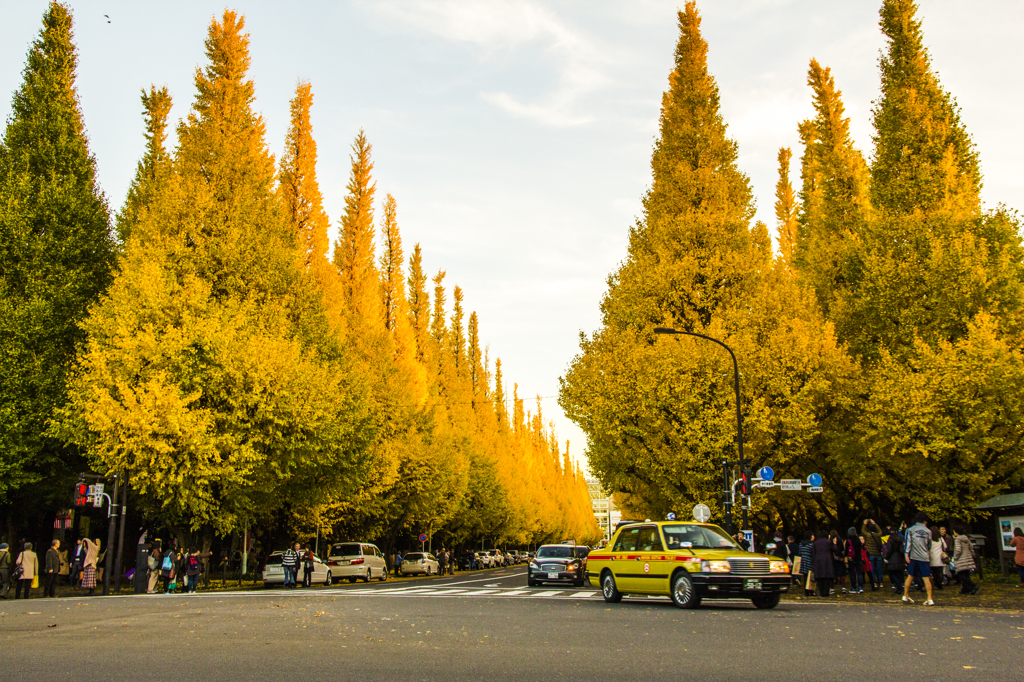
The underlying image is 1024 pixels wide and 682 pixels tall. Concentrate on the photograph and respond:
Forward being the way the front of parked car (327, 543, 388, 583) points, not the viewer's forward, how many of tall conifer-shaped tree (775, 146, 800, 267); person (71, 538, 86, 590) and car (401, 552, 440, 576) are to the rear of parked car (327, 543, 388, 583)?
1

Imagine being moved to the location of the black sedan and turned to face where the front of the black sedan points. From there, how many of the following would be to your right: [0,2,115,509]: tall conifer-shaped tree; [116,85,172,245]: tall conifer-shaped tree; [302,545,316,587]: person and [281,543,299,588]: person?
4

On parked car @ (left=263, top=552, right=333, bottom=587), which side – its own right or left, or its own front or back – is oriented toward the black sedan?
right

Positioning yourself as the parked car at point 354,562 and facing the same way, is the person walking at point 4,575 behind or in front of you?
behind

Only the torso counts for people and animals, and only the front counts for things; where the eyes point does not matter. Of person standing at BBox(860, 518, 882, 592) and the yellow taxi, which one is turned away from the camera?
the person standing

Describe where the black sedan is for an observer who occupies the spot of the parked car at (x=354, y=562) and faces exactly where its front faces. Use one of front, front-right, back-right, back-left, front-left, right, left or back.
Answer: right

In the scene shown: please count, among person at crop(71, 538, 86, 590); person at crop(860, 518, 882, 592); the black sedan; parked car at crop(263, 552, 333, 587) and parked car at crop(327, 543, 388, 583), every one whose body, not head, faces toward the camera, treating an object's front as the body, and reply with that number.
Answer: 2

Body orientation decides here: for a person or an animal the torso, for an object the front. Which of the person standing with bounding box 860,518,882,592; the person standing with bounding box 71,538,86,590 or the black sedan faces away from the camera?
the person standing with bounding box 860,518,882,592
